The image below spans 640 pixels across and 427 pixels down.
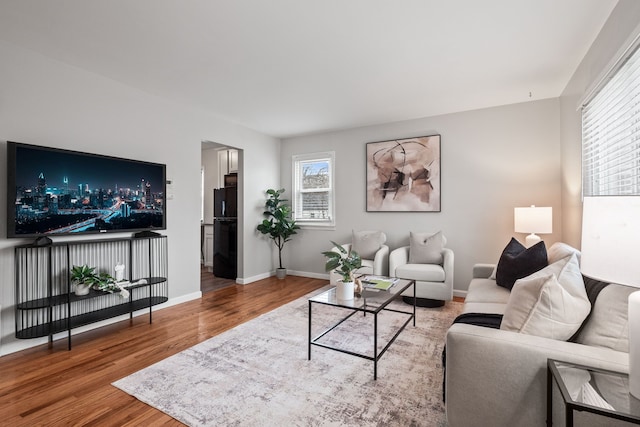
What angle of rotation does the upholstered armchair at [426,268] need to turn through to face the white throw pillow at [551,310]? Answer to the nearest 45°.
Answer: approximately 45° to its left

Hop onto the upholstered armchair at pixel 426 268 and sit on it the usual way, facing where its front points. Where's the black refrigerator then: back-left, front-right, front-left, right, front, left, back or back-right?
front-right

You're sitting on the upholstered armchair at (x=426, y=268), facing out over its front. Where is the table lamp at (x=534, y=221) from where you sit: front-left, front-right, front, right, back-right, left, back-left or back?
back-left

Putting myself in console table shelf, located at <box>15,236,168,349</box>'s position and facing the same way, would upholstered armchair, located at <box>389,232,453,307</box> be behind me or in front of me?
in front

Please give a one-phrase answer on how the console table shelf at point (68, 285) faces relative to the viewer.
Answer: facing the viewer and to the right of the viewer

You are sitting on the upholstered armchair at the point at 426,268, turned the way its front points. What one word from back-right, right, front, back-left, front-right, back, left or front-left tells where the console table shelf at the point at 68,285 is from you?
front

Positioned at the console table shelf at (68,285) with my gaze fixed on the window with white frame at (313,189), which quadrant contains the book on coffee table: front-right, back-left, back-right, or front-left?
front-right

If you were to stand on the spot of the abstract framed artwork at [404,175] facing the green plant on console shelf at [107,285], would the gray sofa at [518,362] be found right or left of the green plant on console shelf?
left

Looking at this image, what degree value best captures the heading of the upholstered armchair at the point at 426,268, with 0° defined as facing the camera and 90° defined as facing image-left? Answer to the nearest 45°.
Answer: approximately 45°

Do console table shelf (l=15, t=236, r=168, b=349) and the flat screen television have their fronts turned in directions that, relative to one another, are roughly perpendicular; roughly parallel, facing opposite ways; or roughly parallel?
roughly parallel

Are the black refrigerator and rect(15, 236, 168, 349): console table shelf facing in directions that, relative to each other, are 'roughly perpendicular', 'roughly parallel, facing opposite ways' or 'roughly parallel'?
roughly perpendicular

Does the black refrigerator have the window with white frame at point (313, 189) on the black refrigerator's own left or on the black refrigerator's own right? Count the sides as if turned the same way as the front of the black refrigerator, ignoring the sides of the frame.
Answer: on the black refrigerator's own left
